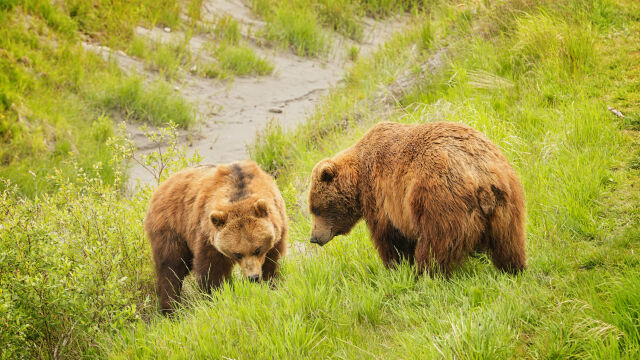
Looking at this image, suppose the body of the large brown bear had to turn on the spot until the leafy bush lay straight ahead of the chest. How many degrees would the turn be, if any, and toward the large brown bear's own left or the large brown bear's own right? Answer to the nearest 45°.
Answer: approximately 45° to the large brown bear's own left

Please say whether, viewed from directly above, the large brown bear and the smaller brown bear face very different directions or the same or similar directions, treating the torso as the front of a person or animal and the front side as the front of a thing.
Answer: very different directions

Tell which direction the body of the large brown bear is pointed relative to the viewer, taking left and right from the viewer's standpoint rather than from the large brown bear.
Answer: facing away from the viewer and to the left of the viewer

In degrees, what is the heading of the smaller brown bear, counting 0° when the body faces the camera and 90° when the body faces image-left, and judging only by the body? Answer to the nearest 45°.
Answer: approximately 315°
